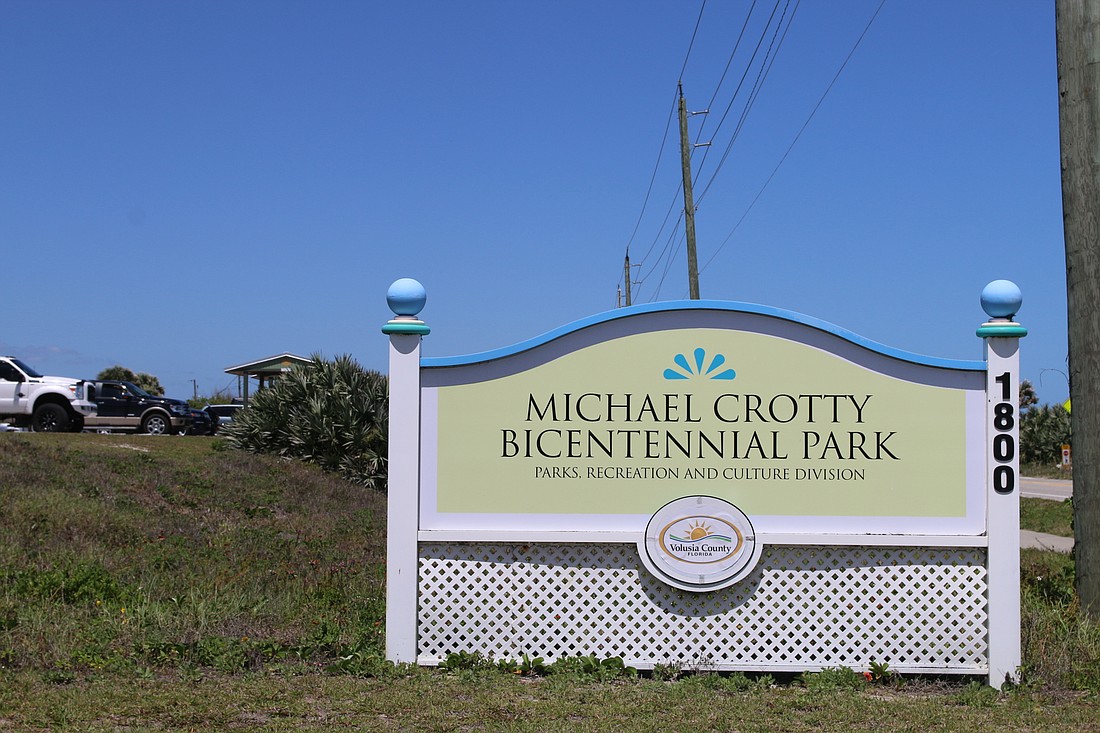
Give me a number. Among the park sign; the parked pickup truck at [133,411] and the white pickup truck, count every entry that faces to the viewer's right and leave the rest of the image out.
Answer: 2

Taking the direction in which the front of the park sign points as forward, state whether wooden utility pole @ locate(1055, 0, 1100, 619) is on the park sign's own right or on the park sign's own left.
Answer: on the park sign's own left

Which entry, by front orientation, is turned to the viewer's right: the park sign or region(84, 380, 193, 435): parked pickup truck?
the parked pickup truck

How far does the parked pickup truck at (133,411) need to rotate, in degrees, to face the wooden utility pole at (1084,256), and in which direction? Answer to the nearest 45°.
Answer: approximately 90° to its right

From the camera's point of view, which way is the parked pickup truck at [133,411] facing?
to the viewer's right

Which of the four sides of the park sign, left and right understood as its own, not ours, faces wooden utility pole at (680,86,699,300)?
back

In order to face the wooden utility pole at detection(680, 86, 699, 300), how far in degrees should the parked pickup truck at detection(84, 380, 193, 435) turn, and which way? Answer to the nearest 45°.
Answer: approximately 45° to its right

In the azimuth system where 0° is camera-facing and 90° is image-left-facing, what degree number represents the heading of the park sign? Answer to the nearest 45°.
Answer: approximately 0°

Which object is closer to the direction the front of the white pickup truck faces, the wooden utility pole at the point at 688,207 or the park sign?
the wooden utility pole

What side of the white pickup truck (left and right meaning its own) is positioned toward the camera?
right
